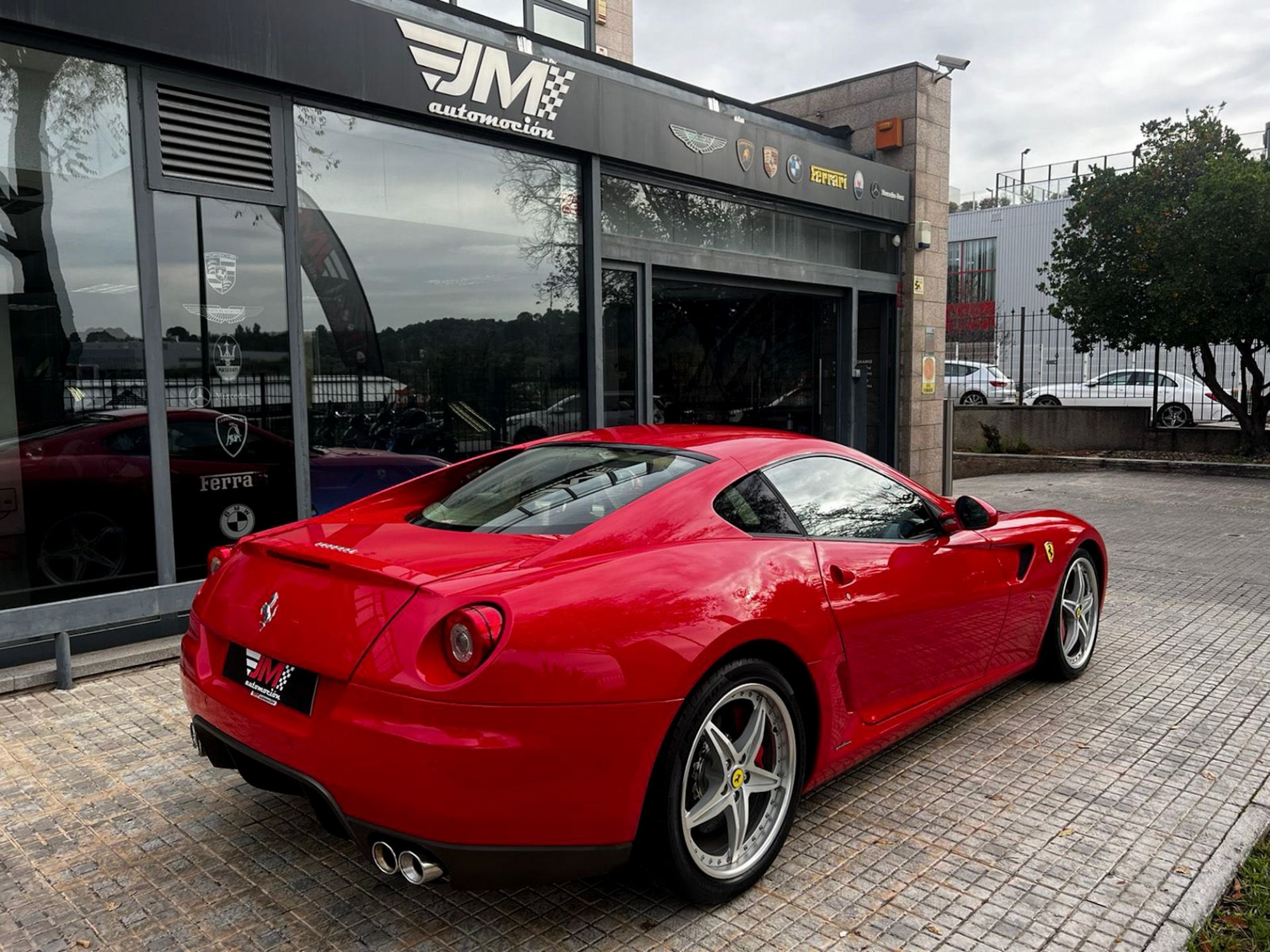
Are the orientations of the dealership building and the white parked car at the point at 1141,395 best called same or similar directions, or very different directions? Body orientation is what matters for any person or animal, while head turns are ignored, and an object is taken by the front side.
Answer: very different directions

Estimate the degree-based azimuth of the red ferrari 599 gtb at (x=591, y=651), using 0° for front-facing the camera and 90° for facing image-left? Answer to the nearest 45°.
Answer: approximately 225°

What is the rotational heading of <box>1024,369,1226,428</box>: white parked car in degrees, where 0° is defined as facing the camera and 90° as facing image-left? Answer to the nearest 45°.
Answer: approximately 90°

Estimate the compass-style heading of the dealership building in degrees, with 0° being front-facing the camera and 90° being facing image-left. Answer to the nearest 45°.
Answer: approximately 315°

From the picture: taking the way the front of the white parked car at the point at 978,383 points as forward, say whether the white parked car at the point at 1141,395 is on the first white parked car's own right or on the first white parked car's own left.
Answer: on the first white parked car's own left

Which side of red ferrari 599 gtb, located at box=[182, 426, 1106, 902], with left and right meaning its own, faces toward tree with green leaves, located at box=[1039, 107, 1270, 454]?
front

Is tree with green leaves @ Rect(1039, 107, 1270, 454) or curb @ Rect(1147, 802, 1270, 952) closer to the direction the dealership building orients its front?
the curb

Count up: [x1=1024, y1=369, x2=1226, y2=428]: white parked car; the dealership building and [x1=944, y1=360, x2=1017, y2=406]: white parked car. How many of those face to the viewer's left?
2

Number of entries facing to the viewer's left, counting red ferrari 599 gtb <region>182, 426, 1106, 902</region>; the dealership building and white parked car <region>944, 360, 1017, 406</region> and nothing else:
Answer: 1

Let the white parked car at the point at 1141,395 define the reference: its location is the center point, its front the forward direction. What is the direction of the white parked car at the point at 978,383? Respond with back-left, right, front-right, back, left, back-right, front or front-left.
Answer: front-right

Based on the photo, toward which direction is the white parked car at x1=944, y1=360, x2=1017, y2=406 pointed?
to the viewer's left

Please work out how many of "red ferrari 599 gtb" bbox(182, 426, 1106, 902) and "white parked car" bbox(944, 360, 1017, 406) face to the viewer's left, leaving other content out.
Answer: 1
